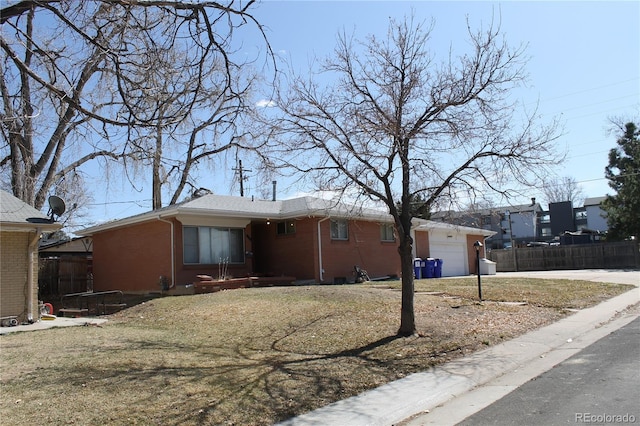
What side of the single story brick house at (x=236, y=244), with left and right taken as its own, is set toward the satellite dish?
right

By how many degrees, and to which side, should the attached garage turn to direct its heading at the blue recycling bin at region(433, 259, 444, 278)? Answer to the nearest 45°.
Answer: approximately 45° to its right

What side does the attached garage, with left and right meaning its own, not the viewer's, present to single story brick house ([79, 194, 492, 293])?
right

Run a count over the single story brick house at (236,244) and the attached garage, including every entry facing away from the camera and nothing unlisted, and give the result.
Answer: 0

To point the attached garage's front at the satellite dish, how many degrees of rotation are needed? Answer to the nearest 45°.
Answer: approximately 90° to its right

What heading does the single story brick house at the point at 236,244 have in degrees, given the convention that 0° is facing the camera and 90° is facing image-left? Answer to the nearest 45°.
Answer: approximately 315°

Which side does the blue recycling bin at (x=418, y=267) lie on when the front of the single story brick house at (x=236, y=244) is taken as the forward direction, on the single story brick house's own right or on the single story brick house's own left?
on the single story brick house's own left

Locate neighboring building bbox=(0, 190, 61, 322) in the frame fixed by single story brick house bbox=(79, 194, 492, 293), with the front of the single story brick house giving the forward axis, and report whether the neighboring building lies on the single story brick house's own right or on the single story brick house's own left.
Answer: on the single story brick house's own right

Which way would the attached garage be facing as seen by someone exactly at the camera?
facing the viewer and to the right of the viewer

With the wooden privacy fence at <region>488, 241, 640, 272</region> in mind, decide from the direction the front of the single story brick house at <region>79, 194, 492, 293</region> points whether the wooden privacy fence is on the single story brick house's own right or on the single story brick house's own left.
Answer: on the single story brick house's own left

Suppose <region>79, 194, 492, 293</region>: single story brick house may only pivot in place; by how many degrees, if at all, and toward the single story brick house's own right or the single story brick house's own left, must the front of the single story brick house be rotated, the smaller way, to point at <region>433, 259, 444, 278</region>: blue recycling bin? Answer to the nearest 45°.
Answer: approximately 90° to the single story brick house's own left

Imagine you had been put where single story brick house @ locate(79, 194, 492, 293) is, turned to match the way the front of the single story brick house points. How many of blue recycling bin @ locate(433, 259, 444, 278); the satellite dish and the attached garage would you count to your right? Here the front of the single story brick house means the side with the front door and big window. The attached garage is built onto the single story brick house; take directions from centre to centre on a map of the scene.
1

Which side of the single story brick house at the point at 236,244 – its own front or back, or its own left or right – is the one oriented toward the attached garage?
left

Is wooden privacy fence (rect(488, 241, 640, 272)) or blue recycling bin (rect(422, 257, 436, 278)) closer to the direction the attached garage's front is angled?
the blue recycling bin
